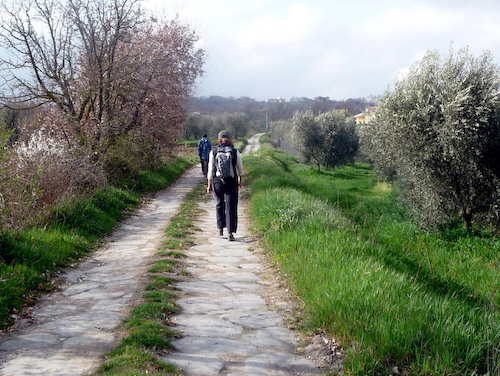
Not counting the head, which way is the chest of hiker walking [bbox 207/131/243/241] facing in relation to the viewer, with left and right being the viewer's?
facing away from the viewer

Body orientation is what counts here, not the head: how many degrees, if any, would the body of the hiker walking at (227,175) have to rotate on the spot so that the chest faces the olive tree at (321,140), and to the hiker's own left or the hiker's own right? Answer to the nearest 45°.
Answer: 0° — they already face it

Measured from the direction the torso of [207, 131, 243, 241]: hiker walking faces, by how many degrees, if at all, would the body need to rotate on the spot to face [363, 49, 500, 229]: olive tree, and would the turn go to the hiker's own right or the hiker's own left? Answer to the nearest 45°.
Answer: approximately 45° to the hiker's own right

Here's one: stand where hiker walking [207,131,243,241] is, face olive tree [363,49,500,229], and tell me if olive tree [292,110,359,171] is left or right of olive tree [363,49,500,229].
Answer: left
